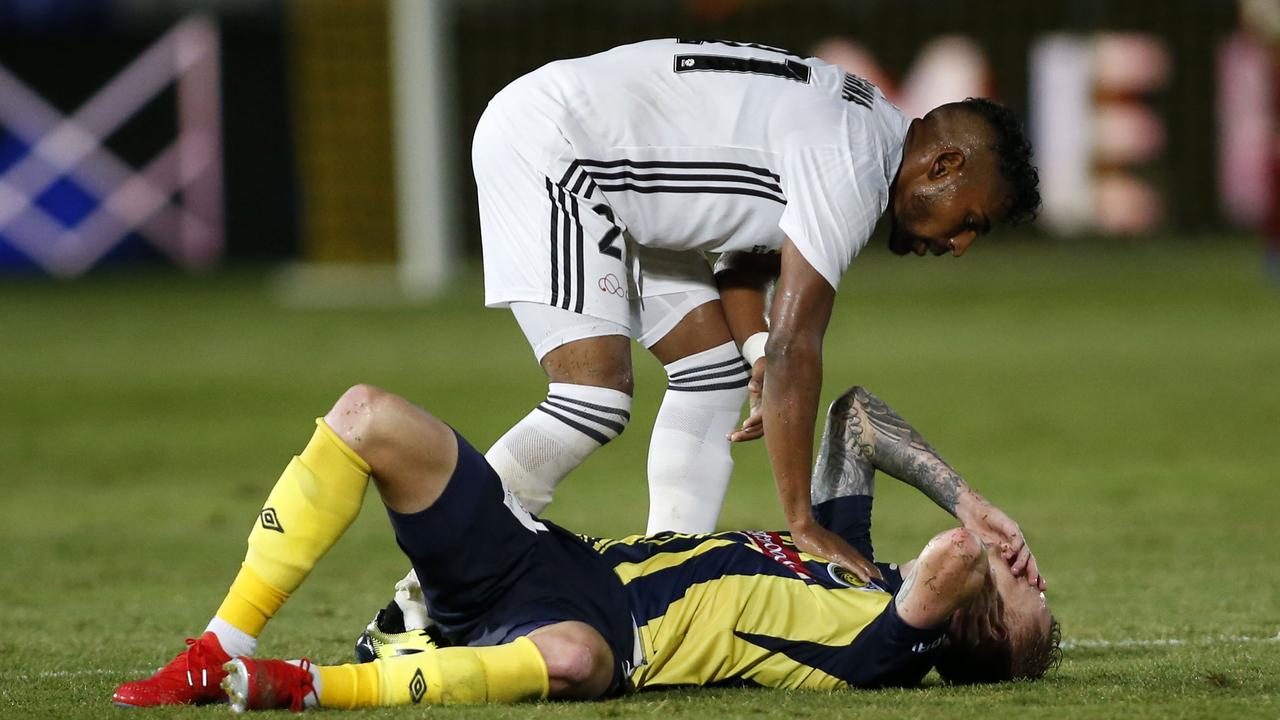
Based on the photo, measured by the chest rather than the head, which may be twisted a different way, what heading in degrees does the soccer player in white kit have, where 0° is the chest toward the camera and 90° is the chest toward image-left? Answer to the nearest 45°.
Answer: approximately 270°

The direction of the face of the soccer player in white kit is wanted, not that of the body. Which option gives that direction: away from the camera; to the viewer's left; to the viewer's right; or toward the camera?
to the viewer's right
